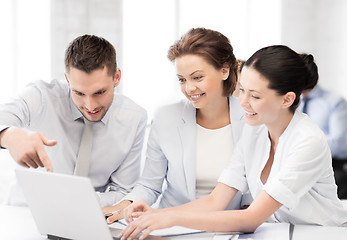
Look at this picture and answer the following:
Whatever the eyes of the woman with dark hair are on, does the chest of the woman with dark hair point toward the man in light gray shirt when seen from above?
no

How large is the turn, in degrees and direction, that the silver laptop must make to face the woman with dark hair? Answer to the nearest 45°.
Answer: approximately 45° to its right

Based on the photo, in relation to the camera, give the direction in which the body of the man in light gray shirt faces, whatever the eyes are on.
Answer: toward the camera

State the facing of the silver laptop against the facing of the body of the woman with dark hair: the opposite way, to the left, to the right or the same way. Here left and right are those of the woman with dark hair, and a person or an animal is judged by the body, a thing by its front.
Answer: the opposite way

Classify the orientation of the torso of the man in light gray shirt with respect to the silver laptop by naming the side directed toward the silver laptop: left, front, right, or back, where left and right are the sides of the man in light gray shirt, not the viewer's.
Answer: front

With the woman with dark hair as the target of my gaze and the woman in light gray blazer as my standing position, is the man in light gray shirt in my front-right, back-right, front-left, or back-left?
back-right

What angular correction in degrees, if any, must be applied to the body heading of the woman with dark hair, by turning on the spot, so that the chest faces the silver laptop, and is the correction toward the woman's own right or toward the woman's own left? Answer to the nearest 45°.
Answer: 0° — they already face it

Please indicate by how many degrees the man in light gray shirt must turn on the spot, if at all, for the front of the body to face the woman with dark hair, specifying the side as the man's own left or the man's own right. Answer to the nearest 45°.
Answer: approximately 45° to the man's own left

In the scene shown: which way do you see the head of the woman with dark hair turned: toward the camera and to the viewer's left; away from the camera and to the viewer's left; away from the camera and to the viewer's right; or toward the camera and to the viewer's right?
toward the camera and to the viewer's left

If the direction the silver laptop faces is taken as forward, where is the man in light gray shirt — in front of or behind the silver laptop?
in front

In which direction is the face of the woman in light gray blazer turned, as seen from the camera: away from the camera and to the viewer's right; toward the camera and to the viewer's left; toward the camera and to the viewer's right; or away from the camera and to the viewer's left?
toward the camera and to the viewer's left

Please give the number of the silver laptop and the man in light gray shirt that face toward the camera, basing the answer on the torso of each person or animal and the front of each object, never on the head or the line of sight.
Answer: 1

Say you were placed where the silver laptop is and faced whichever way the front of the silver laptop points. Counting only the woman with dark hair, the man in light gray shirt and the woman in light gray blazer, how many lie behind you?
0

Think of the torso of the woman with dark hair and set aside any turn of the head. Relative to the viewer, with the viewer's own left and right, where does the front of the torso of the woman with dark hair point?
facing the viewer and to the left of the viewer
